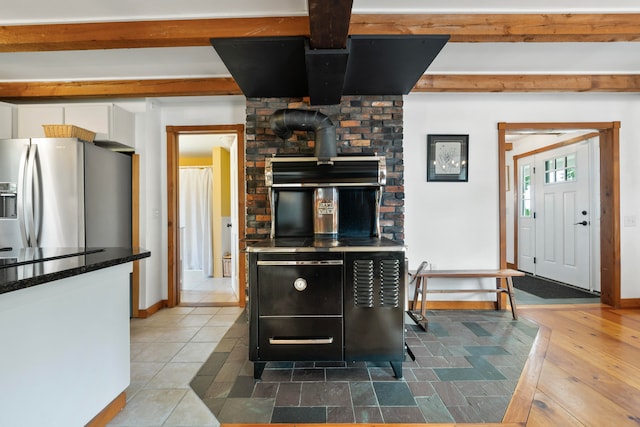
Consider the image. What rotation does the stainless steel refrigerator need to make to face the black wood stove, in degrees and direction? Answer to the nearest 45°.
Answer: approximately 90° to its left

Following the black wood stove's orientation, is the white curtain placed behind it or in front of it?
behind

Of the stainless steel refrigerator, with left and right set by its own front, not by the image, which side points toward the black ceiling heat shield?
left

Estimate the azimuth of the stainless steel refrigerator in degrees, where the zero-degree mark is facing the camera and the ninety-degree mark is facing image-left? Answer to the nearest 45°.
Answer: approximately 45°

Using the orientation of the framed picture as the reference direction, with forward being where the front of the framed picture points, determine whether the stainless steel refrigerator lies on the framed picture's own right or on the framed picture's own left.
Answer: on the framed picture's own right

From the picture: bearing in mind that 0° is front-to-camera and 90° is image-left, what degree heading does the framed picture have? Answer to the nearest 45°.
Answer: approximately 0°
